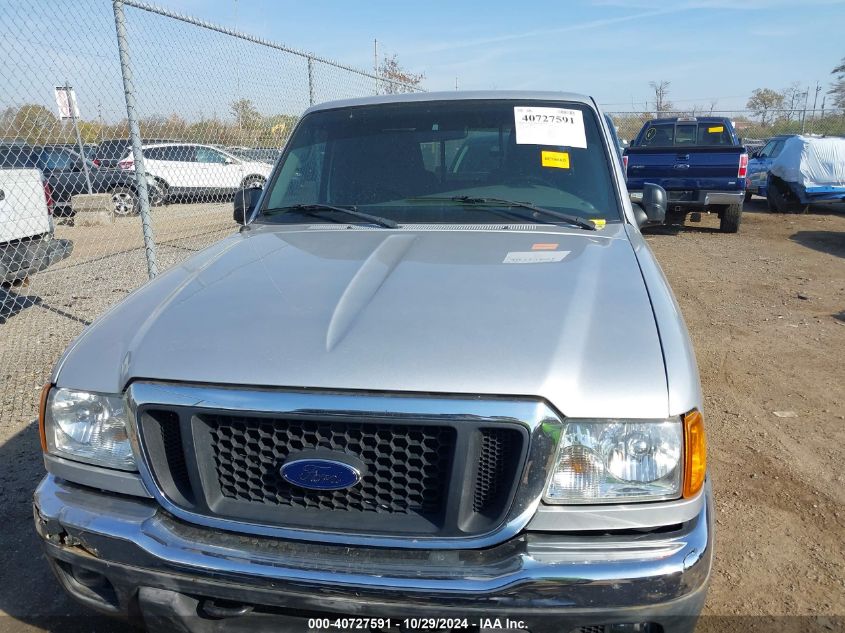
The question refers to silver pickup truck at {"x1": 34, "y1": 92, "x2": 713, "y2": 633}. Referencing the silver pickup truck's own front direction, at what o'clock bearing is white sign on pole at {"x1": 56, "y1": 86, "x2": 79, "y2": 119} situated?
The white sign on pole is roughly at 5 o'clock from the silver pickup truck.

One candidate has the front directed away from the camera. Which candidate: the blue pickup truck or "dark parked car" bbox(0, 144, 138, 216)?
the blue pickup truck

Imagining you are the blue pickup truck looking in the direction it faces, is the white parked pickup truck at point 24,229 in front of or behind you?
behind

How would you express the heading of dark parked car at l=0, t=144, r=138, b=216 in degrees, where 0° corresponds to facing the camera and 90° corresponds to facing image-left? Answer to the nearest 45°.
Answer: approximately 270°

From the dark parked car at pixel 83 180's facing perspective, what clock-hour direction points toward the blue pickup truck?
The blue pickup truck is roughly at 1 o'clock from the dark parked car.

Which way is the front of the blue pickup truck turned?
away from the camera

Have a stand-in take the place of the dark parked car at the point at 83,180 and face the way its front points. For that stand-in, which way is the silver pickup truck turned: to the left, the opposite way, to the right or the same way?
to the right
